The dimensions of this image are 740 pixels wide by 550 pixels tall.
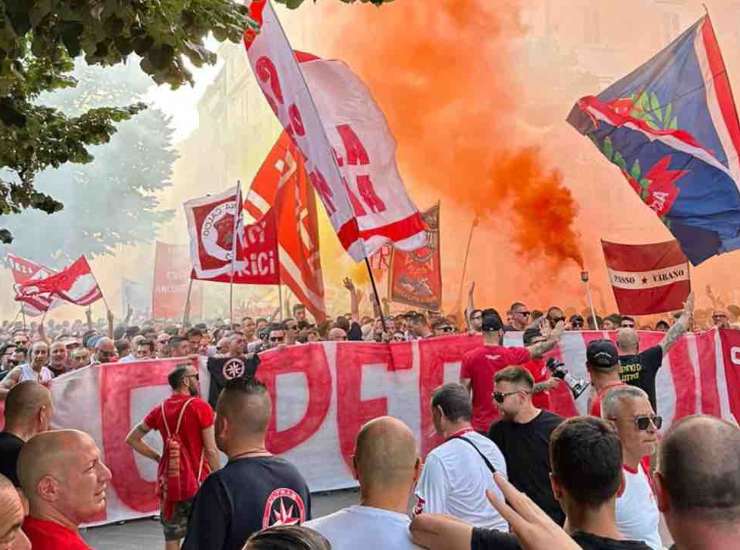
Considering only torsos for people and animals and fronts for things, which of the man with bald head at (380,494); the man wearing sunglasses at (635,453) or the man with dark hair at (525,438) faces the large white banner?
the man with bald head

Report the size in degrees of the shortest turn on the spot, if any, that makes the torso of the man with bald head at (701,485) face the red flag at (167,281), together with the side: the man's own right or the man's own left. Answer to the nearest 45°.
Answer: approximately 45° to the man's own left

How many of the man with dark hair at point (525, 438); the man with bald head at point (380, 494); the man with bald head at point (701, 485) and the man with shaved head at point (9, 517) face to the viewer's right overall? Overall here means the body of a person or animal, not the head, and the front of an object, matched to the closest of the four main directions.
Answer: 1

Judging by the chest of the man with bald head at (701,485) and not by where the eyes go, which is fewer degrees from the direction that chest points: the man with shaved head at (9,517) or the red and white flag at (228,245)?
the red and white flag

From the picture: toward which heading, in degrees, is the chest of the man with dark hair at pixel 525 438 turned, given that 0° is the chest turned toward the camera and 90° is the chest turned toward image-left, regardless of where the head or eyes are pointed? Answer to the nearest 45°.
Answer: approximately 45°

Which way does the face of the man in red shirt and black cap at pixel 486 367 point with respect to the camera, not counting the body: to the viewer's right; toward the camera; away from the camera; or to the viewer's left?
away from the camera

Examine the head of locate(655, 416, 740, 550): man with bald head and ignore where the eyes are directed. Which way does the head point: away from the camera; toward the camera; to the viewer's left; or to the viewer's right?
away from the camera

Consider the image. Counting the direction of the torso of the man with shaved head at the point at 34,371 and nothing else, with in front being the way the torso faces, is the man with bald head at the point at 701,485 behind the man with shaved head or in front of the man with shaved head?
in front

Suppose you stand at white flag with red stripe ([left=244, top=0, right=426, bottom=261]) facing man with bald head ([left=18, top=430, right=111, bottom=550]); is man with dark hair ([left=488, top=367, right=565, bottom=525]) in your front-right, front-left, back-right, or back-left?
front-left

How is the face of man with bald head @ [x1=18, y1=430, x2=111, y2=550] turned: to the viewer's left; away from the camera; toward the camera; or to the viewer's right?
to the viewer's right

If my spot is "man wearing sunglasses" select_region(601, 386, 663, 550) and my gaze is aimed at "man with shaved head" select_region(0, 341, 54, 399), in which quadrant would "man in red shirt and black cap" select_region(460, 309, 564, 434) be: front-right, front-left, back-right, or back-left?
front-right

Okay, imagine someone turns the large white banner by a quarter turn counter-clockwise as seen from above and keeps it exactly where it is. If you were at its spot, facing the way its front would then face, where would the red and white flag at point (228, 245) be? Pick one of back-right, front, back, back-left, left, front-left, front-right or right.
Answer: back-left

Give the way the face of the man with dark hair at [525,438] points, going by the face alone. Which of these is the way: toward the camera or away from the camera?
toward the camera

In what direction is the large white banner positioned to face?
toward the camera
